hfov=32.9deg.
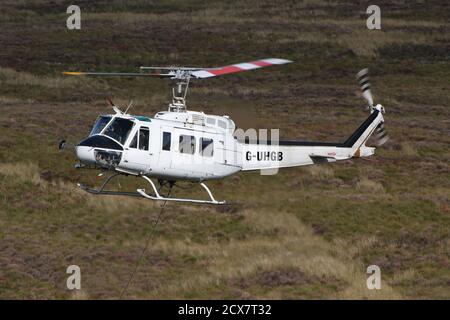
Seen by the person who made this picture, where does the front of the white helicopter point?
facing the viewer and to the left of the viewer
